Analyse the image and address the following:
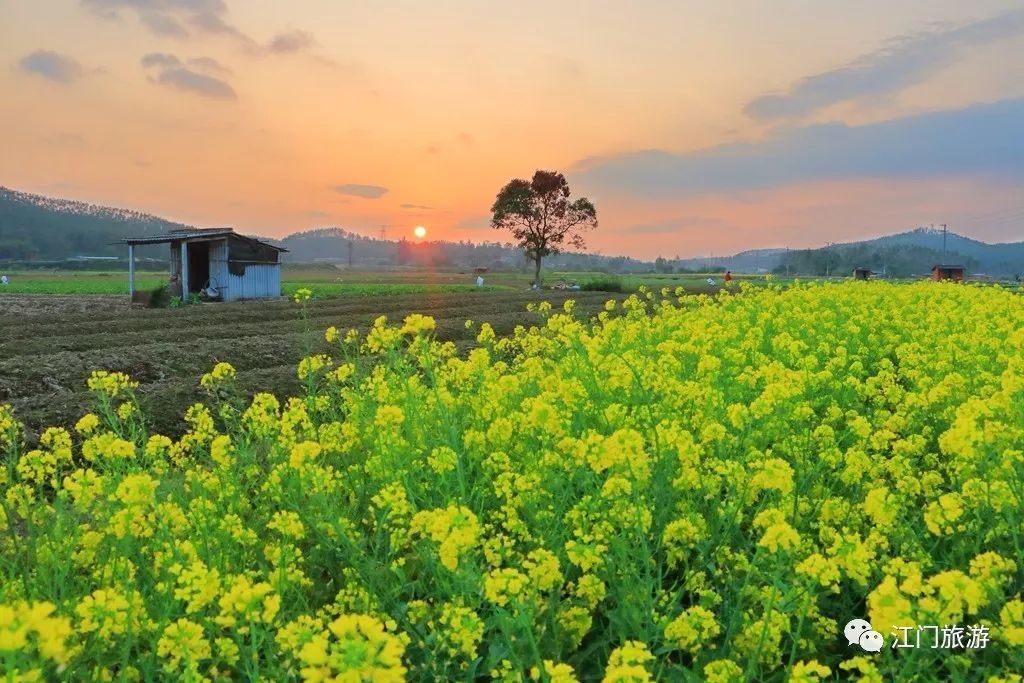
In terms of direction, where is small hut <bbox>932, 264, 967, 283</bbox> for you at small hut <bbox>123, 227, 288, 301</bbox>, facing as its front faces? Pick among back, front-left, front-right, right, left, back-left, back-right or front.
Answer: back-left

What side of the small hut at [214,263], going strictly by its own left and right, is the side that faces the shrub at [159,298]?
front

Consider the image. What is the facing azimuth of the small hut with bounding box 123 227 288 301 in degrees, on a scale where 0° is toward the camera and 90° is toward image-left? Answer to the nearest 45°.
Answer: approximately 45°

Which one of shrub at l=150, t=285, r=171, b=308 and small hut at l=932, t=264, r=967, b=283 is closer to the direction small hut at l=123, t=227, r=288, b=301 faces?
the shrub

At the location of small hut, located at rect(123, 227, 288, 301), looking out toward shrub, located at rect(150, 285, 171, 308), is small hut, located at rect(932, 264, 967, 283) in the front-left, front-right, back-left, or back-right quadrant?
back-left
